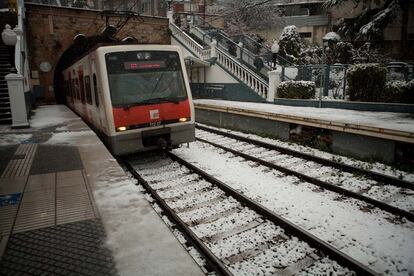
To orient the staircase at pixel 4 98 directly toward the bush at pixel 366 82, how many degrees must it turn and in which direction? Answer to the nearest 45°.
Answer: approximately 45° to its left

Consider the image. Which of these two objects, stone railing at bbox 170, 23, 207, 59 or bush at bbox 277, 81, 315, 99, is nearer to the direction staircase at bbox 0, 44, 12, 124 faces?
the bush

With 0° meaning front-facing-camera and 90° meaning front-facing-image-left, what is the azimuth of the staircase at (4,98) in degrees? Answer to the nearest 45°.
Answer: approximately 0°

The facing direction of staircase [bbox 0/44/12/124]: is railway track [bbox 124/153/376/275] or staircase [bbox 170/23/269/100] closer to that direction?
the railway track

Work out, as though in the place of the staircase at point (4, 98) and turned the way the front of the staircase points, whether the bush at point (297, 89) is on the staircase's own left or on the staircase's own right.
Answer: on the staircase's own left

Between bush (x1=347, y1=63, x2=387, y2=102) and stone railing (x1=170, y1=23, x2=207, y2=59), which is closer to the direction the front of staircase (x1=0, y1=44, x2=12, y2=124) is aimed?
the bush

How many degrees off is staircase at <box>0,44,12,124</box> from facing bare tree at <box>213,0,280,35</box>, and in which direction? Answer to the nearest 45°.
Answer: approximately 135° to its left

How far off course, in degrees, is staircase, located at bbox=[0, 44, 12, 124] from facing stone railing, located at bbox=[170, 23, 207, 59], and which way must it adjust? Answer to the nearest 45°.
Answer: approximately 135° to its left

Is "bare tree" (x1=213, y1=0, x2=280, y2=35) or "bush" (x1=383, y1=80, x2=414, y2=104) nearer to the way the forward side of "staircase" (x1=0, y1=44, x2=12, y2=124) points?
the bush

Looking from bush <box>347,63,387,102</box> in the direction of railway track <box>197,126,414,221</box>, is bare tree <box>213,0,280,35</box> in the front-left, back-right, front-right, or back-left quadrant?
back-right
